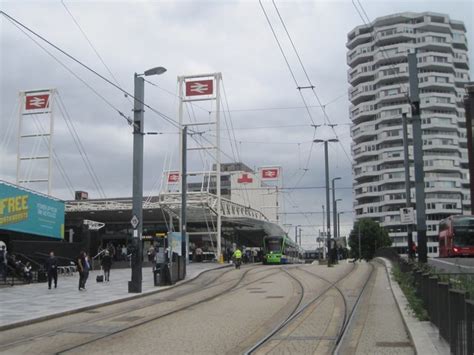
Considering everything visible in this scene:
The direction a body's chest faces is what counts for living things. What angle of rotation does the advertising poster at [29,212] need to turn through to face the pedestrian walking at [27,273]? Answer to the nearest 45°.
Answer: approximately 45° to its right

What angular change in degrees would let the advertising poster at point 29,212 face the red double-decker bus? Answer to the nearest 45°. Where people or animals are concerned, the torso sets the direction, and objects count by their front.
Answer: approximately 45° to its left

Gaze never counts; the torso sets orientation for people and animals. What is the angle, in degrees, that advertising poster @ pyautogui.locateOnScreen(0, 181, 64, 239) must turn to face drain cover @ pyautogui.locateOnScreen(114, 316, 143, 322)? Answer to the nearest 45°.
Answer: approximately 45° to its right

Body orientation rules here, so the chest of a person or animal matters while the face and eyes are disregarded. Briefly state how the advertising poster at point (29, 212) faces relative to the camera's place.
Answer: facing the viewer and to the right of the viewer

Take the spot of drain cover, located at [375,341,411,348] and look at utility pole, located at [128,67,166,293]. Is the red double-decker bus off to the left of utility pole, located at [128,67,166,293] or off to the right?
right

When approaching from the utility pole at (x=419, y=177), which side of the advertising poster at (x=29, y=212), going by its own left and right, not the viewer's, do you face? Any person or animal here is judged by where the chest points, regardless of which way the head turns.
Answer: front

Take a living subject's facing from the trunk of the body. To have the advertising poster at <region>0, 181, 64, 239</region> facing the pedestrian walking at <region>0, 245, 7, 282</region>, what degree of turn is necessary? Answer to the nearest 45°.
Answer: approximately 45° to its right

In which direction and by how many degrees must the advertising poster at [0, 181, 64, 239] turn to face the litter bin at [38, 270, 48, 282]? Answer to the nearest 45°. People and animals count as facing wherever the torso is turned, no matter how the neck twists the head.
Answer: approximately 45° to its right

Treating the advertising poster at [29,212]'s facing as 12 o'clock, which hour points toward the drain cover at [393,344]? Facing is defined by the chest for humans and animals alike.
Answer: The drain cover is roughly at 1 o'clock from the advertising poster.

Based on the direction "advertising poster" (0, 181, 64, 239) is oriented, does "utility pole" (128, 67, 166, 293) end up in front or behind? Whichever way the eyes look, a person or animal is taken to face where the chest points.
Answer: in front

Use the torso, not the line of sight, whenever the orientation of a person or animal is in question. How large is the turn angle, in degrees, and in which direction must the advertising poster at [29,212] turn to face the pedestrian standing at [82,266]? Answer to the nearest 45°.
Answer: approximately 45° to its right

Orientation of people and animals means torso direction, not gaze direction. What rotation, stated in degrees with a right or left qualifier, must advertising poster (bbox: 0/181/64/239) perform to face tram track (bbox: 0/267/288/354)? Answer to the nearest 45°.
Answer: approximately 45° to its right
